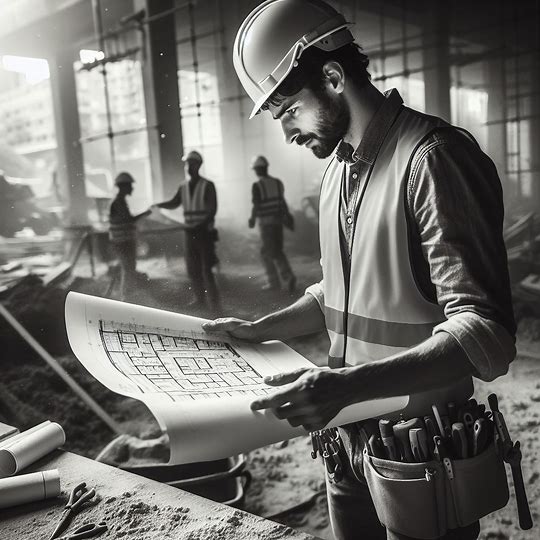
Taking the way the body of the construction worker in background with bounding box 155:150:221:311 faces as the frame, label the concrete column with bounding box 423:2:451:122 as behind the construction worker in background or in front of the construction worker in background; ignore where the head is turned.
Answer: behind

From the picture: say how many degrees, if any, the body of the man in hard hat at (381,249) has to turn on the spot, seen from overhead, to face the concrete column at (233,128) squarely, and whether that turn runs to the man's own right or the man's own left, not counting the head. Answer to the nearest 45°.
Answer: approximately 135° to the man's own right

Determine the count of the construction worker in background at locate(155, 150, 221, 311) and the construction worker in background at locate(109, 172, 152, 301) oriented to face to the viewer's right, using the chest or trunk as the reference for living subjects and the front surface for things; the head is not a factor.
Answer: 1

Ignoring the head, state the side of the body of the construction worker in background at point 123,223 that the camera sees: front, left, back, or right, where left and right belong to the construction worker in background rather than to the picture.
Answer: right

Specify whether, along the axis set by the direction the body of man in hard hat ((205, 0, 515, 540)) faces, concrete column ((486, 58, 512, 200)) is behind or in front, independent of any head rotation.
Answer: behind

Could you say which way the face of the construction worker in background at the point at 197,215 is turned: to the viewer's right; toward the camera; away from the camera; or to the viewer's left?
to the viewer's left

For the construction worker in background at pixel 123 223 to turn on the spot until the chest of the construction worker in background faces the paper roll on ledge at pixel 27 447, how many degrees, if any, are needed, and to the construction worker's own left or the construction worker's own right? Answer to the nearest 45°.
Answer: approximately 90° to the construction worker's own right

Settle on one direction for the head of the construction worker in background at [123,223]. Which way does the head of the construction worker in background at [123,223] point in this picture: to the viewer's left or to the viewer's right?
to the viewer's right

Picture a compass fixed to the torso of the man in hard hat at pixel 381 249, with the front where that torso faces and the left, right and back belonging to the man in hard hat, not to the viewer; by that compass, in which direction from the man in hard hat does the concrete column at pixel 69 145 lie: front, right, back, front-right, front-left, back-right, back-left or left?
right

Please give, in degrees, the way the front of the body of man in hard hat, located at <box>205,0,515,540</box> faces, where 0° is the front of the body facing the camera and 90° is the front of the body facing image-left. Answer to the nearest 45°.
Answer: approximately 45°
